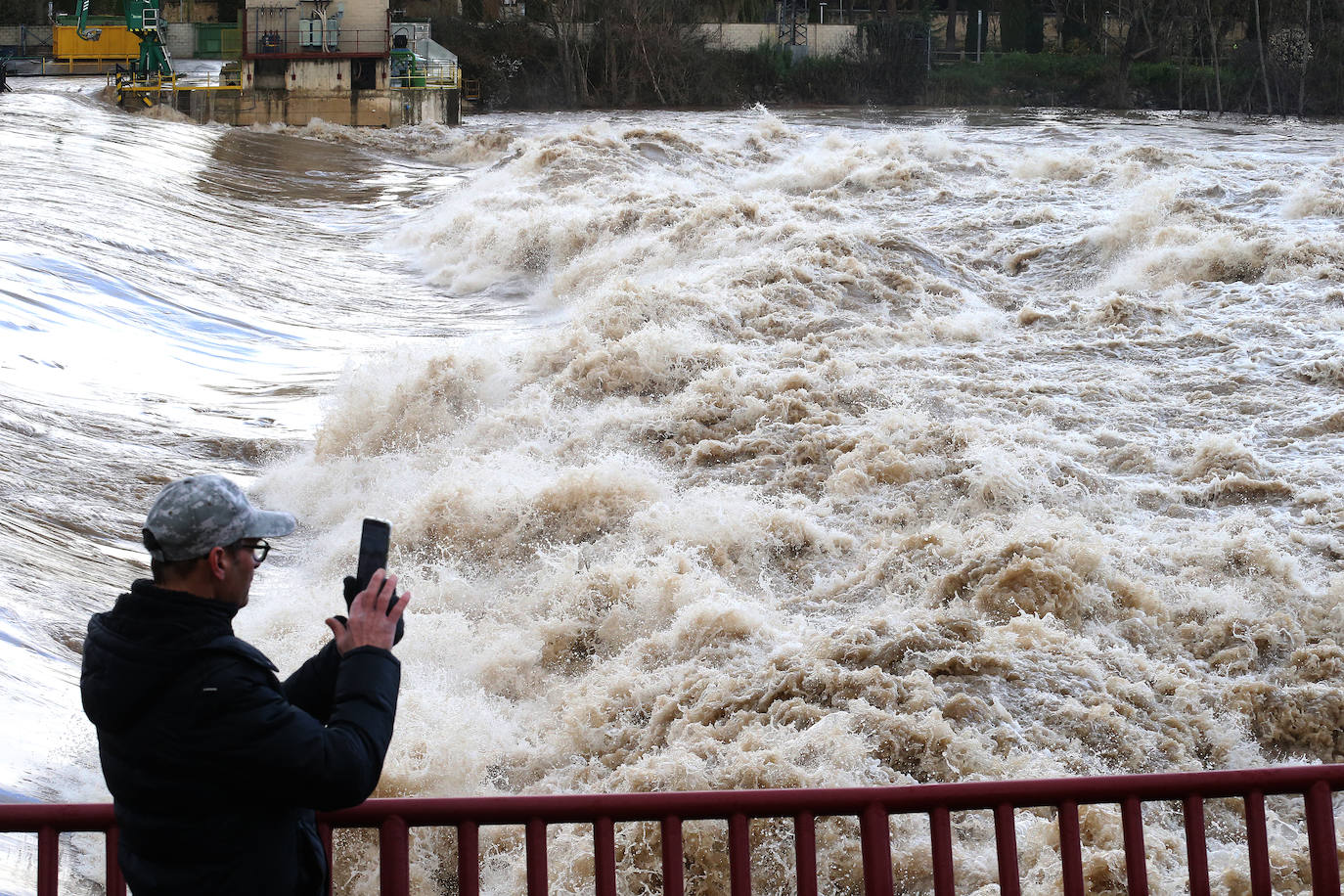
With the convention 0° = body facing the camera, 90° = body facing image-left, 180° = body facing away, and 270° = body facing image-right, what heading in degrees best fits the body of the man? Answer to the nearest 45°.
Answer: approximately 225°
